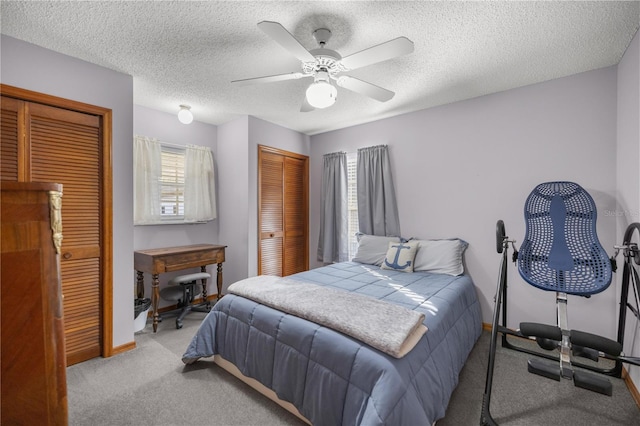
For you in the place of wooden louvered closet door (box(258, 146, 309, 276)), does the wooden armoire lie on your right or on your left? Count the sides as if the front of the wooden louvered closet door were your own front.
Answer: on your right

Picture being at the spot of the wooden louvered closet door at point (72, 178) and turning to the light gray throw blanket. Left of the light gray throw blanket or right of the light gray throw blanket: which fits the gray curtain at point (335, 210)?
left

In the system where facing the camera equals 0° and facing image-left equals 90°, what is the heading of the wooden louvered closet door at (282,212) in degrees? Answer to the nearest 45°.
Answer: approximately 315°

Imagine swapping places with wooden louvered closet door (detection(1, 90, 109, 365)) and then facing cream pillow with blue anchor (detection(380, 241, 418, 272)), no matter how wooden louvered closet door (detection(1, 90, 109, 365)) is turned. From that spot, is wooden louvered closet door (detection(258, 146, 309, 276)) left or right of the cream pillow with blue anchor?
left

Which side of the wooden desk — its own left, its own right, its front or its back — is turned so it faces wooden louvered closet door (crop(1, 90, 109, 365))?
right

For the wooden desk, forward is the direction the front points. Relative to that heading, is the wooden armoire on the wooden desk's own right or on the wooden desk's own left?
on the wooden desk's own right

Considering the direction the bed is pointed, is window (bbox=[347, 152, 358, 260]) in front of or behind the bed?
behind

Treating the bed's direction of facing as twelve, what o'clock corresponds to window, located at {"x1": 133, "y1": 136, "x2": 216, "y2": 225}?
The window is roughly at 3 o'clock from the bed.
